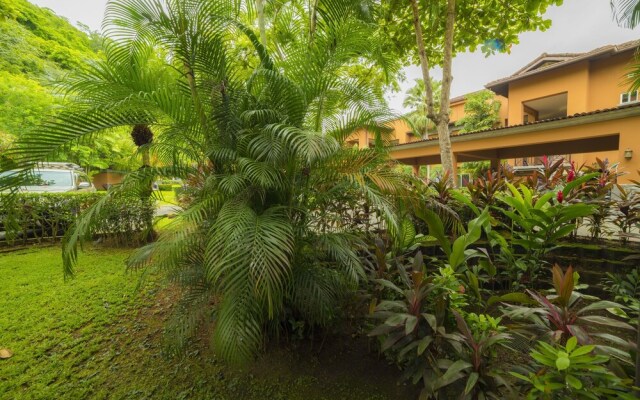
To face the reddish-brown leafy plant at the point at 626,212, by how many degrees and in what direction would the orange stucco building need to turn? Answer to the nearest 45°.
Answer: approximately 45° to its left

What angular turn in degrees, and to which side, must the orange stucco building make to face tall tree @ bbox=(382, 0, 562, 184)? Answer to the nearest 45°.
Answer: approximately 45° to its left

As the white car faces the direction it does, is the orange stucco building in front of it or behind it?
in front

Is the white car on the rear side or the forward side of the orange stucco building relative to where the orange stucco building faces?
on the forward side

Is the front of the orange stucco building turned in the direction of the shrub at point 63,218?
yes

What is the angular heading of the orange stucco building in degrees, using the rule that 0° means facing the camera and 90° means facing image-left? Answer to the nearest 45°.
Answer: approximately 45°
